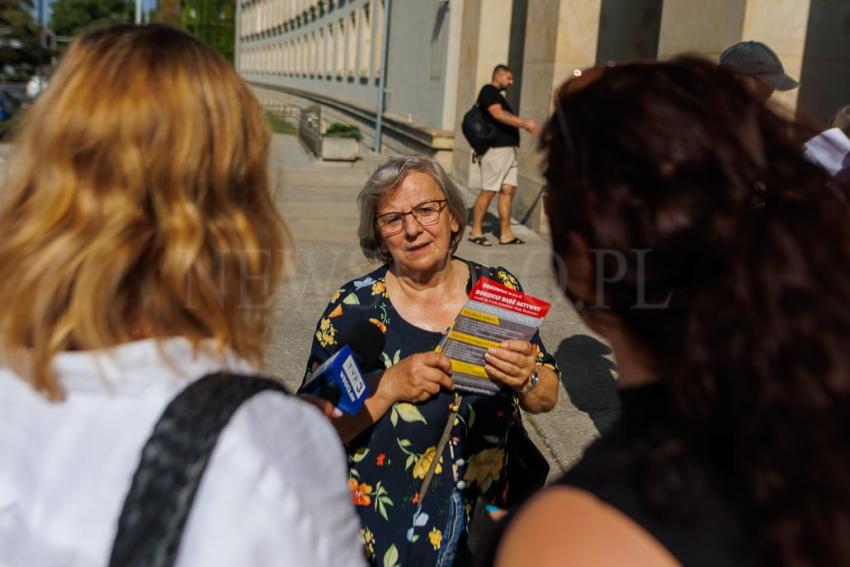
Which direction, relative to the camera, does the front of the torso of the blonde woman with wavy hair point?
away from the camera

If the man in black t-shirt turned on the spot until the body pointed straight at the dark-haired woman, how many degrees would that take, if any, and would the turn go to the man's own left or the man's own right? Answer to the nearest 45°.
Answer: approximately 90° to the man's own right

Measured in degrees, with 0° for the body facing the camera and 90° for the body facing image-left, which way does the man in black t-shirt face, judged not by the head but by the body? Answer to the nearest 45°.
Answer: approximately 270°

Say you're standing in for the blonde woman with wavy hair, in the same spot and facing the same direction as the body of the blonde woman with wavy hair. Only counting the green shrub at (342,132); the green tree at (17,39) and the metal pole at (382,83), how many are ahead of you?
3

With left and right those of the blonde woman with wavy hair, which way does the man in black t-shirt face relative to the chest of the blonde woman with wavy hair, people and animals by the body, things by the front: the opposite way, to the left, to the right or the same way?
to the right

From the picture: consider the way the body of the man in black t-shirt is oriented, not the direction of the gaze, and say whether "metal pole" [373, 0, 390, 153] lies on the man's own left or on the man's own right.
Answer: on the man's own left

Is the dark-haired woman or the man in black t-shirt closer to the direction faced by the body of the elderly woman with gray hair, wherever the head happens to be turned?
the dark-haired woman

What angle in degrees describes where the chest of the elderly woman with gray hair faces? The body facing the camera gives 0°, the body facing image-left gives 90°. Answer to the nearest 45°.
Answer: approximately 0°

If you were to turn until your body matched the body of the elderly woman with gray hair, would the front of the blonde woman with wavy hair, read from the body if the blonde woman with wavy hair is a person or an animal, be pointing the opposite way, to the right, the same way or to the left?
the opposite way

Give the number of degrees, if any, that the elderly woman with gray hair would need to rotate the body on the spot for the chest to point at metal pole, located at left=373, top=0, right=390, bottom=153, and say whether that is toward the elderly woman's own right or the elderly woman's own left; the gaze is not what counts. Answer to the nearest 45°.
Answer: approximately 180°

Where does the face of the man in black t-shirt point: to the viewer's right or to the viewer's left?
to the viewer's right
